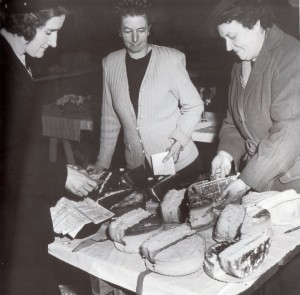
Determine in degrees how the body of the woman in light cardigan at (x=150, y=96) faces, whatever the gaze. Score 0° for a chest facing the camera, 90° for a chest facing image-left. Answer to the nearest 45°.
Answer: approximately 0°

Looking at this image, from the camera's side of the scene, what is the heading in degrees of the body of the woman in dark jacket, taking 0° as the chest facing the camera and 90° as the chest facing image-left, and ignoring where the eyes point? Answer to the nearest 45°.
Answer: approximately 270°

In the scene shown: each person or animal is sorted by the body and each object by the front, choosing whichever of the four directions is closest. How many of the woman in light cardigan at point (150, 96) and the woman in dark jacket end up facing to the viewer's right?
1

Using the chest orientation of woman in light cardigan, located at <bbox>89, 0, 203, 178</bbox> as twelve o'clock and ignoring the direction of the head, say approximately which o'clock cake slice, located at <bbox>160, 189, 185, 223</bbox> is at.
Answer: The cake slice is roughly at 12 o'clock from the woman in light cardigan.

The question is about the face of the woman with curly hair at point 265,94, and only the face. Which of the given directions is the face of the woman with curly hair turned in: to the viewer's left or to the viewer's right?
to the viewer's left

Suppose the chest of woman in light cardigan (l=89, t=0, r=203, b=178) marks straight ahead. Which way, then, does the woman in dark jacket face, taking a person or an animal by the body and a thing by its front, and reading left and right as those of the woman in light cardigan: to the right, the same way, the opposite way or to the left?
to the left

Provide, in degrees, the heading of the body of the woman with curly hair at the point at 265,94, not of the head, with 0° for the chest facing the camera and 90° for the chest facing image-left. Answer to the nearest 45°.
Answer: approximately 45°

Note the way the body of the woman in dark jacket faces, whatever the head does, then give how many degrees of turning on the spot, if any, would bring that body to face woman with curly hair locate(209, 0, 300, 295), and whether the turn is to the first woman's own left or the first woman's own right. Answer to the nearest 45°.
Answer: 0° — they already face them

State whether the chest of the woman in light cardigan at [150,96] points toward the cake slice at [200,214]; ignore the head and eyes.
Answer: yes
